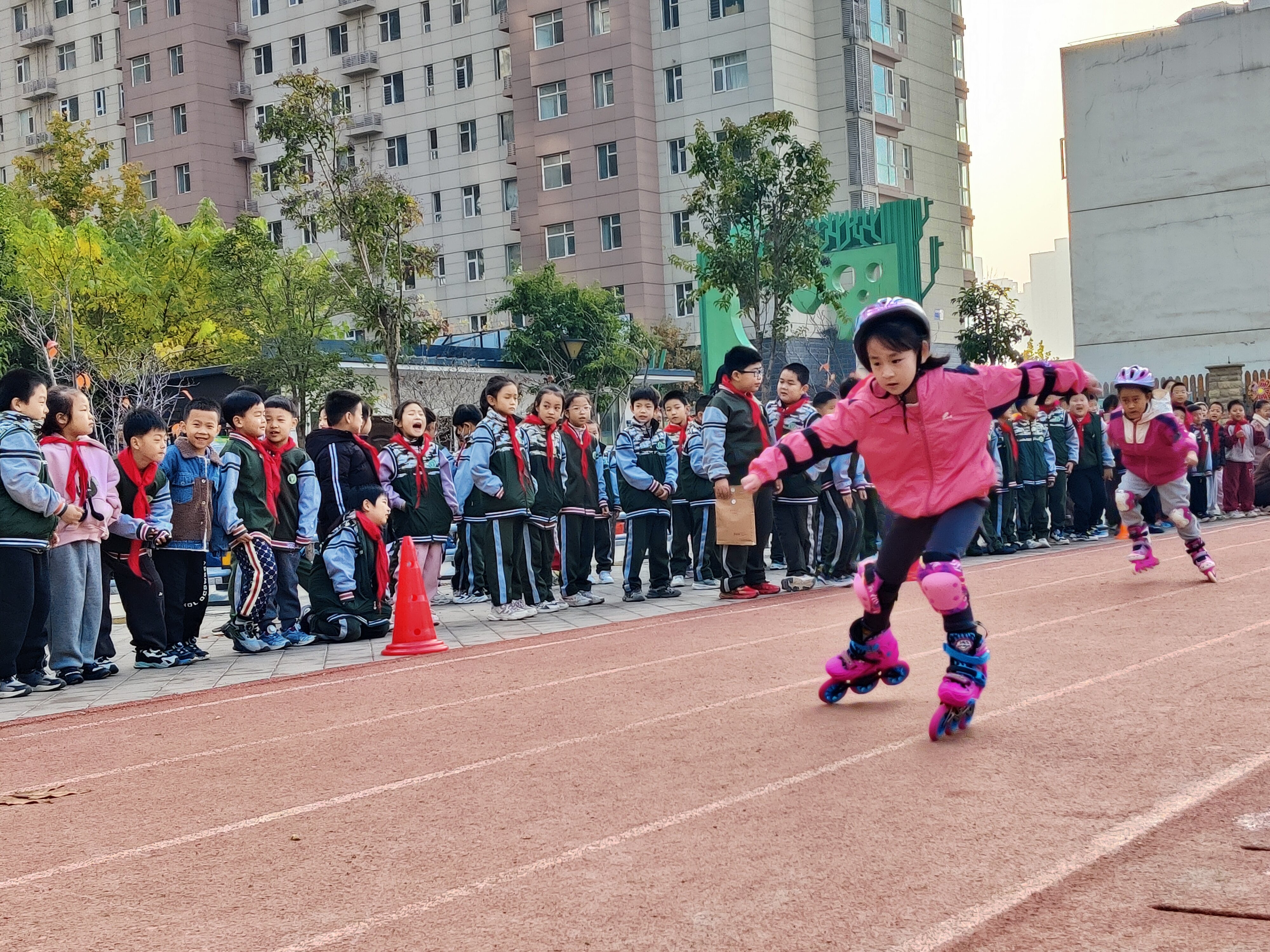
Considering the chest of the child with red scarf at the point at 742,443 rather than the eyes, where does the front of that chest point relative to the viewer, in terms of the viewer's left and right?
facing the viewer and to the right of the viewer

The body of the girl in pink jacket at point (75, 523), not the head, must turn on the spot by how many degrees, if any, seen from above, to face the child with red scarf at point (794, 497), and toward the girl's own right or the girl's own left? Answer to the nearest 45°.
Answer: approximately 45° to the girl's own left

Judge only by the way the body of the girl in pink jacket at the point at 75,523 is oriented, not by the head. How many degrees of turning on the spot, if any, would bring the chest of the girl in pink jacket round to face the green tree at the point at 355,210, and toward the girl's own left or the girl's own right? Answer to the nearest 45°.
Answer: approximately 135° to the girl's own left

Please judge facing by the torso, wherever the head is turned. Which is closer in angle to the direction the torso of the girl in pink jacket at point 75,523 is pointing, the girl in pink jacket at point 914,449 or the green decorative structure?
the girl in pink jacket

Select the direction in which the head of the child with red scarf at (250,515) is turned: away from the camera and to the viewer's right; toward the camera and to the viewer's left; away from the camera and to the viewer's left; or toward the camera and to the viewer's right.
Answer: toward the camera and to the viewer's right

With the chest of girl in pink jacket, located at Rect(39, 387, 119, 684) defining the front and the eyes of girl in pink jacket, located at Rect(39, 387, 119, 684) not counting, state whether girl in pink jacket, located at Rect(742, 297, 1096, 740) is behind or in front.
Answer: in front

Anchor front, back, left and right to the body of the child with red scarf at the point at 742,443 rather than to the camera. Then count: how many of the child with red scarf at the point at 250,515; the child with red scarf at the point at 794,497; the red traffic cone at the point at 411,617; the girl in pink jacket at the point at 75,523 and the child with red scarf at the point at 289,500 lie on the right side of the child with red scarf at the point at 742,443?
4

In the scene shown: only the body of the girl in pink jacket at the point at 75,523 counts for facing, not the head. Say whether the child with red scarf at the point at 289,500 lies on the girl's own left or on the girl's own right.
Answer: on the girl's own left

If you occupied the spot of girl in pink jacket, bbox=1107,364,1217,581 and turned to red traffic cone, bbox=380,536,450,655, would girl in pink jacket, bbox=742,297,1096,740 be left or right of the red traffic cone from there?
left

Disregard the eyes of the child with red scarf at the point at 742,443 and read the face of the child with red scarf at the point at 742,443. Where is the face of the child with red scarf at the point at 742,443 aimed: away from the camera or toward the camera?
toward the camera

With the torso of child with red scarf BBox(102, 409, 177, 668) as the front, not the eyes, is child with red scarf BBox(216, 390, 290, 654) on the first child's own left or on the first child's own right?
on the first child's own left

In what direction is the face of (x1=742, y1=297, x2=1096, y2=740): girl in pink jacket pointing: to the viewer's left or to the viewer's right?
to the viewer's left

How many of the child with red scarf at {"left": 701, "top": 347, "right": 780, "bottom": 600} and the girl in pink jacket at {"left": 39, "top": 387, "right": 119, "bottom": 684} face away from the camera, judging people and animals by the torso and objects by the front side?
0

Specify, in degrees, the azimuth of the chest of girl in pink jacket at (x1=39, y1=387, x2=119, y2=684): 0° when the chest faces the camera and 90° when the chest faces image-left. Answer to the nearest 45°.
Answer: approximately 315°

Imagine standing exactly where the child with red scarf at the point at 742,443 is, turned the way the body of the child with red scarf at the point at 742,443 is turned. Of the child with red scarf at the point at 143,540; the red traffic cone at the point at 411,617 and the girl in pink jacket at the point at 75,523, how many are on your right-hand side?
3

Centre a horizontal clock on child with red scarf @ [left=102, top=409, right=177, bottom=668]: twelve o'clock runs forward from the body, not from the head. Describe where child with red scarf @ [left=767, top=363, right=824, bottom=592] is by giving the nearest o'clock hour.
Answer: child with red scarf @ [left=767, top=363, right=824, bottom=592] is roughly at 10 o'clock from child with red scarf @ [left=102, top=409, right=177, bottom=668].
